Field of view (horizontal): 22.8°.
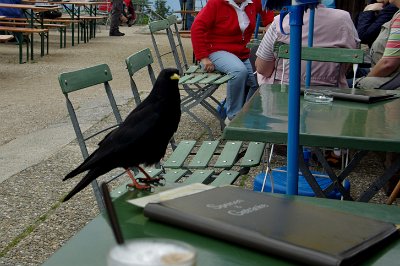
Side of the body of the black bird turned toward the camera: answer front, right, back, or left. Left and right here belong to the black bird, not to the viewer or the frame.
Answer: right

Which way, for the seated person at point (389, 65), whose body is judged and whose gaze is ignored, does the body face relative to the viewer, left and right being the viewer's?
facing to the left of the viewer

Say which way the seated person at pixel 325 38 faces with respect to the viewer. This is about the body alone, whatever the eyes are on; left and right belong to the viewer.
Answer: facing away from the viewer

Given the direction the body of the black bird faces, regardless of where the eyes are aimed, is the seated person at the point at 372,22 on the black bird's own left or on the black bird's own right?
on the black bird's own left

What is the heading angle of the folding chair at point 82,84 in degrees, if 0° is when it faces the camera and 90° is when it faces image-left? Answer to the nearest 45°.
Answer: approximately 315°

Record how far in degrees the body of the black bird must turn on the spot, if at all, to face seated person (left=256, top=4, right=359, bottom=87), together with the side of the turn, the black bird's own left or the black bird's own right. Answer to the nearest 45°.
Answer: approximately 45° to the black bird's own left
